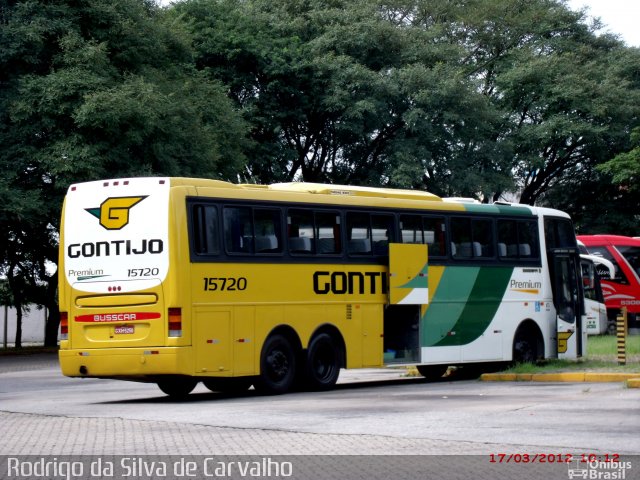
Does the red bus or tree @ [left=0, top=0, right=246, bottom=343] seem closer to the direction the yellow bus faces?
the red bus

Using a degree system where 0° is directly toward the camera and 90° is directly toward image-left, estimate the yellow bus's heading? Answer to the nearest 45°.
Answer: approximately 225°

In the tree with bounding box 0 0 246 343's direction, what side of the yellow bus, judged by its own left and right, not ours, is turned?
left

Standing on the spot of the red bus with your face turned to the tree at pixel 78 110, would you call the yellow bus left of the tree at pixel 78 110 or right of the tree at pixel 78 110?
left

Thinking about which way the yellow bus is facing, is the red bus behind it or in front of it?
in front
